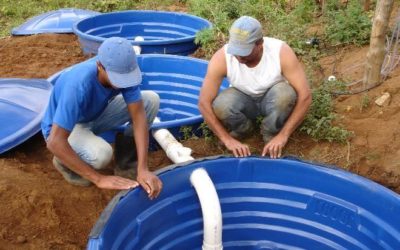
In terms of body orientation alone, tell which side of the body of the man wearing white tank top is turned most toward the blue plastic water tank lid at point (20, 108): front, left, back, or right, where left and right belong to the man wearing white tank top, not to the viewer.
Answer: right

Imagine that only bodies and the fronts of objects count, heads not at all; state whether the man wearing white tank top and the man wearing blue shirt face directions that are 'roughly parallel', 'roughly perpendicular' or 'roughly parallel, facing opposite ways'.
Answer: roughly perpendicular

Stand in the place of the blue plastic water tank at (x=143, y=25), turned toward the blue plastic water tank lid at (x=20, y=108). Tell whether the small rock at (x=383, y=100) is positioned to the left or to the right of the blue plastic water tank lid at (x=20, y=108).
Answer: left

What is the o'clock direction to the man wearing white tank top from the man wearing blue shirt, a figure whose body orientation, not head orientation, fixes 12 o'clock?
The man wearing white tank top is roughly at 10 o'clock from the man wearing blue shirt.

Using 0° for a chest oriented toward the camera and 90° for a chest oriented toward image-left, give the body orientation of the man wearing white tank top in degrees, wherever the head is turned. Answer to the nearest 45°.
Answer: approximately 0°

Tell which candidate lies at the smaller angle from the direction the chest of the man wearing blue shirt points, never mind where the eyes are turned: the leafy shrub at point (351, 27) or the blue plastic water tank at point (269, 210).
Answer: the blue plastic water tank

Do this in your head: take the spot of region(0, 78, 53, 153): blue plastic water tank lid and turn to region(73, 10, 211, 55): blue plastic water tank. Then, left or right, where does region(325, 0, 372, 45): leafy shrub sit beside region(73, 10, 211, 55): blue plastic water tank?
right
